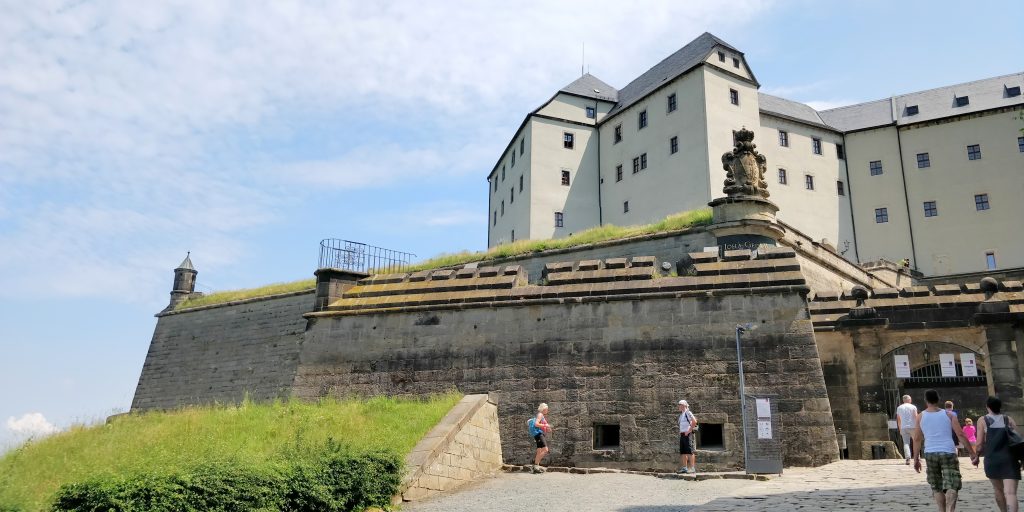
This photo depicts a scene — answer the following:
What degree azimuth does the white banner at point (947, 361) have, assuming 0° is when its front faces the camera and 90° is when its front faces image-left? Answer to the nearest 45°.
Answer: approximately 0°

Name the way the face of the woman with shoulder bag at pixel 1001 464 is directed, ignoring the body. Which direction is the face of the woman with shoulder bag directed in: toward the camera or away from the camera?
away from the camera

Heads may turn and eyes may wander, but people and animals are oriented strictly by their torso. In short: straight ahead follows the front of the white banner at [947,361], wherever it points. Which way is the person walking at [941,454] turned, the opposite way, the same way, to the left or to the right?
the opposite way

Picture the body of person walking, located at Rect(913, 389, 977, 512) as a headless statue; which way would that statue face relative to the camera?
away from the camera

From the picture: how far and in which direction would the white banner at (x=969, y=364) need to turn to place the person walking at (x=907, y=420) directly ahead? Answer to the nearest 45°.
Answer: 0° — it already faces them

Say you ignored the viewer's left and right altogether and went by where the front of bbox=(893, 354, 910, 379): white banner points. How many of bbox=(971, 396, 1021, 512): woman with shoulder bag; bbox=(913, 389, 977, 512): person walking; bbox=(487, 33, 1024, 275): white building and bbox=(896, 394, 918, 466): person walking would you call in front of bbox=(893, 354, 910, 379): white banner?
3

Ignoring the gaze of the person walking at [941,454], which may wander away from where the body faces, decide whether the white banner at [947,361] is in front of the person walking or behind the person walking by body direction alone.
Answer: in front

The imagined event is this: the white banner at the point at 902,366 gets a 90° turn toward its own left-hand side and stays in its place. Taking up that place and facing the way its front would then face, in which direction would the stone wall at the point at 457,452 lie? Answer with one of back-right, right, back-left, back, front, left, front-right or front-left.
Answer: back-right

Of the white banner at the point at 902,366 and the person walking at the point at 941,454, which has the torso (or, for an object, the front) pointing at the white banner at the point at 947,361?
the person walking
